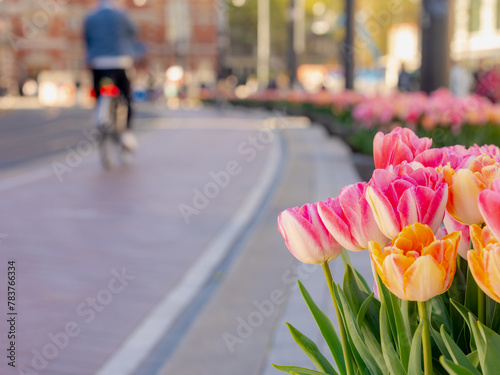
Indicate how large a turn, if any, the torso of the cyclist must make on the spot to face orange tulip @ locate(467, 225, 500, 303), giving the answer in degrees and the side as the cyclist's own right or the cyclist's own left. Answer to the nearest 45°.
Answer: approximately 180°

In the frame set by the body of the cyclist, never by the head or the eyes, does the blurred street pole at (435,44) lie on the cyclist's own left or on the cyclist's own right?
on the cyclist's own right

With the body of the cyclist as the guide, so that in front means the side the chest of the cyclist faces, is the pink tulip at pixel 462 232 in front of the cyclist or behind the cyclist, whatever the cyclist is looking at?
behind

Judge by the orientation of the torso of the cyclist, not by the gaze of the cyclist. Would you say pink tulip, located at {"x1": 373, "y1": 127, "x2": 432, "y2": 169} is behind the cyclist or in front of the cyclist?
behind

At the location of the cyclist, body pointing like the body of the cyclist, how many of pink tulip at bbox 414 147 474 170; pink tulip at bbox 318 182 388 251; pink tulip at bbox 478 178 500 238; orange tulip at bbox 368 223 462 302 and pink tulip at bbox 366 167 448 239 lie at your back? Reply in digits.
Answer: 5

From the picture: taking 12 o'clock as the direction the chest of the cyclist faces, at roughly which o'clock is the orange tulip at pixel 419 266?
The orange tulip is roughly at 6 o'clock from the cyclist.

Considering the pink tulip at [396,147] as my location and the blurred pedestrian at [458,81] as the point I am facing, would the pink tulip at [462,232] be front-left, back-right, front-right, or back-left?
back-right

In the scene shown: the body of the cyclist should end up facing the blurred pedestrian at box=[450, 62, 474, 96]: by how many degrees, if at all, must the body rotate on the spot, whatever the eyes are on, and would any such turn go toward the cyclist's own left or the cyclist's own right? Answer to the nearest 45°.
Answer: approximately 45° to the cyclist's own right

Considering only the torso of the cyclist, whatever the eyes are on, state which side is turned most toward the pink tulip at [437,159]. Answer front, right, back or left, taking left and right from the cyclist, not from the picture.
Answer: back

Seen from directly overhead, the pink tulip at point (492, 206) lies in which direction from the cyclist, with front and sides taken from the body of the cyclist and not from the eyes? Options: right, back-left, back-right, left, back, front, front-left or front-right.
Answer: back

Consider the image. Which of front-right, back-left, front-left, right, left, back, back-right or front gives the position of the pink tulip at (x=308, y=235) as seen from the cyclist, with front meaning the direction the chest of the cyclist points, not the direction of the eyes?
back

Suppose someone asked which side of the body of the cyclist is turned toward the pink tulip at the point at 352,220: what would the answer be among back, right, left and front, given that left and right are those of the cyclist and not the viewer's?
back

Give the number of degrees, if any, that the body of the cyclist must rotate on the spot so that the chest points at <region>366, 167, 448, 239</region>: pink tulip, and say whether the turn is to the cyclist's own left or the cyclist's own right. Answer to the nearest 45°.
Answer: approximately 180°

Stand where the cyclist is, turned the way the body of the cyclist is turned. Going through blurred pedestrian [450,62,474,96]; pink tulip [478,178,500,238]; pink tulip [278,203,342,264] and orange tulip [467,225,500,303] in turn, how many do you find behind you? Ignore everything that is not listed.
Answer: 3

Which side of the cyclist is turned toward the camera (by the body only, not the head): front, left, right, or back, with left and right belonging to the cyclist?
back
